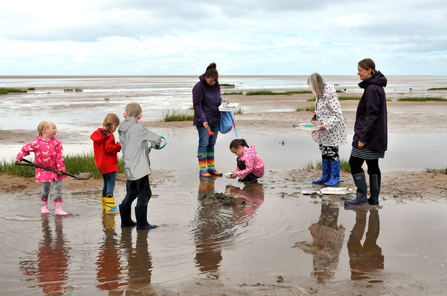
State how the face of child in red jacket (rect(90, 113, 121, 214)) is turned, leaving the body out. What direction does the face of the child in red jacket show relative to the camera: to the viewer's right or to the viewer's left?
to the viewer's right

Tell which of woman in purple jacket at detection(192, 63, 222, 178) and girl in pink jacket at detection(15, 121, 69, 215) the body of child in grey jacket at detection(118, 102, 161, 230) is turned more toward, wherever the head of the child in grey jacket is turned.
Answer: the woman in purple jacket

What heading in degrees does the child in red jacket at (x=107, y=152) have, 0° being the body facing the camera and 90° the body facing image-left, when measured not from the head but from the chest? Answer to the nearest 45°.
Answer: approximately 270°

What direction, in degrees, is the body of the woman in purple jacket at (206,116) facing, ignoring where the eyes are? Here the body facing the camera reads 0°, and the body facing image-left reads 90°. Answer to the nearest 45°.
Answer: approximately 315°

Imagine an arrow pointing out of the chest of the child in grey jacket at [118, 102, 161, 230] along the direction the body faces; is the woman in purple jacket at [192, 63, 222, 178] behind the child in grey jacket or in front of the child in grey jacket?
in front

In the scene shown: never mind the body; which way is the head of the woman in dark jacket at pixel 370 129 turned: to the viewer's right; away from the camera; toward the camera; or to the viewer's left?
to the viewer's left

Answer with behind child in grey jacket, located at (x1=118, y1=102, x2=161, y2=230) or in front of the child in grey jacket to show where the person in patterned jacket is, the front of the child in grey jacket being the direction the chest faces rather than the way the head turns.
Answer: in front

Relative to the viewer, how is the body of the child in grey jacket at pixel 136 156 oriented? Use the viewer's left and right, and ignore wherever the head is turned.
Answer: facing away from the viewer and to the right of the viewer

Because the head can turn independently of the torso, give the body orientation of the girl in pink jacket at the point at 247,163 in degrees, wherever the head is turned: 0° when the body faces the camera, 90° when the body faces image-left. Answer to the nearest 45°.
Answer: approximately 90°

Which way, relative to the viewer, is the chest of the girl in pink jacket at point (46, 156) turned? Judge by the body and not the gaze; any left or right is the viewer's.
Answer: facing the viewer and to the right of the viewer

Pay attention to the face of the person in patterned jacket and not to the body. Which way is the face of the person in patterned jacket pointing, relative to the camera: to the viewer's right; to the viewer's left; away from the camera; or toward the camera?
to the viewer's left

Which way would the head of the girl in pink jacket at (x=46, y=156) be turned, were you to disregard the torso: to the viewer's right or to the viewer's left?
to the viewer's right

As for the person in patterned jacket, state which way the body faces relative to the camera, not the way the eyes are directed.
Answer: to the viewer's left
